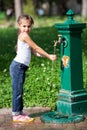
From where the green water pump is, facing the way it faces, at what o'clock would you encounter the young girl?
The young girl is roughly at 1 o'clock from the green water pump.

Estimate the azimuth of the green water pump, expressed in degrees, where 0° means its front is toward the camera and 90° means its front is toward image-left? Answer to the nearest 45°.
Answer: approximately 45°

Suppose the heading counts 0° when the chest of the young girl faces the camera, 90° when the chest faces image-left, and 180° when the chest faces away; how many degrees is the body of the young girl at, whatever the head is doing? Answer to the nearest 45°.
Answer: approximately 270°

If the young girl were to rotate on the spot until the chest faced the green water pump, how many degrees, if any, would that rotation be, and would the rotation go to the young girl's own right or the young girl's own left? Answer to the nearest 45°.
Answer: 0° — they already face it

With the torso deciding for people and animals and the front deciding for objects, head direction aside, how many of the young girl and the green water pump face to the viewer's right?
1
